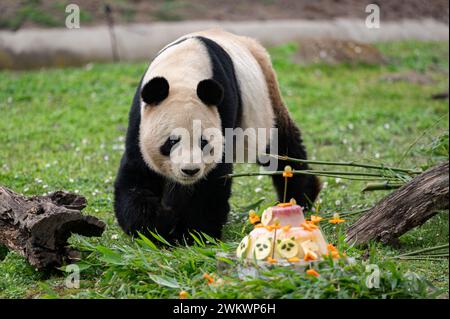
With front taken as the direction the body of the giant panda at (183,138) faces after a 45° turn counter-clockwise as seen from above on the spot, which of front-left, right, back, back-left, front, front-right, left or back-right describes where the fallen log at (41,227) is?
front-right

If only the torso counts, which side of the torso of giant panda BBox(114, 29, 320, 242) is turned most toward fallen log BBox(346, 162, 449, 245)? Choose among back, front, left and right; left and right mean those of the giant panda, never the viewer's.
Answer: left
